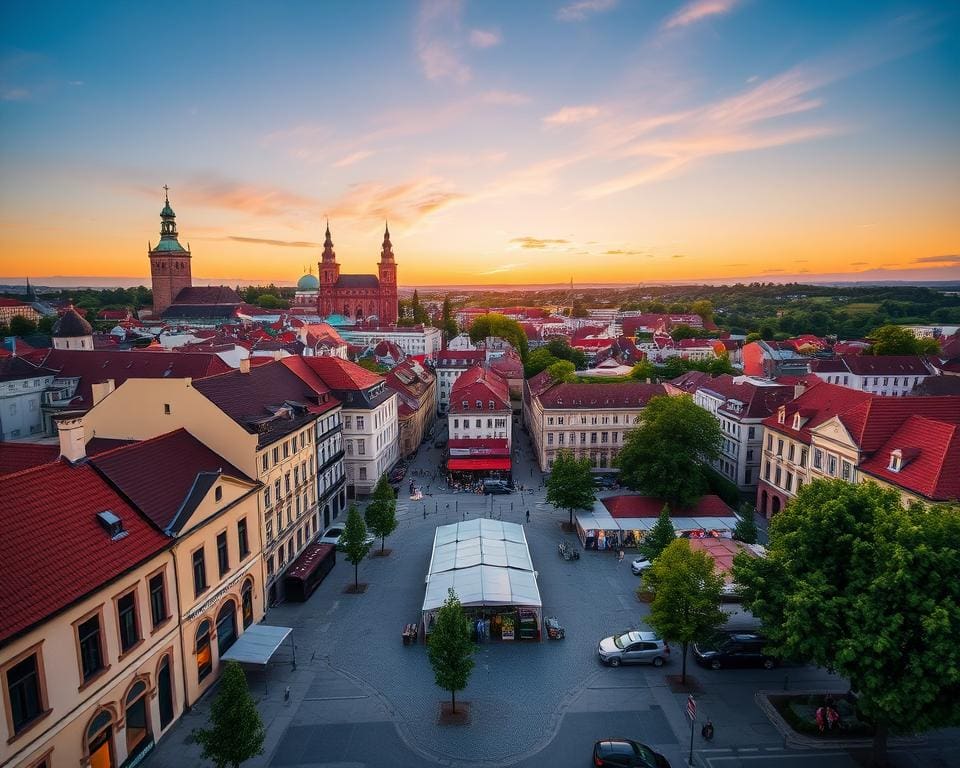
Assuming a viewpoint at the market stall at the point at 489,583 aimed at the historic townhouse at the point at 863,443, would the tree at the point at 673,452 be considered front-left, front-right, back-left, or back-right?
front-left

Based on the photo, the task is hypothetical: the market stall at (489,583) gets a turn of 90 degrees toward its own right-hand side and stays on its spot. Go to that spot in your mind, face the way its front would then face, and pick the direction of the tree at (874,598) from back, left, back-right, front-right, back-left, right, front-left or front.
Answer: back-left

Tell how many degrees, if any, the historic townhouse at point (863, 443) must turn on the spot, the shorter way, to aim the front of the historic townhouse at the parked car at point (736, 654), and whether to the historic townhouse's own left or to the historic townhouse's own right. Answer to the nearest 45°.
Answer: approximately 45° to the historic townhouse's own left

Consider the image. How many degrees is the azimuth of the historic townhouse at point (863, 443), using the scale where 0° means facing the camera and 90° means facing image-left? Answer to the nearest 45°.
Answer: approximately 45°

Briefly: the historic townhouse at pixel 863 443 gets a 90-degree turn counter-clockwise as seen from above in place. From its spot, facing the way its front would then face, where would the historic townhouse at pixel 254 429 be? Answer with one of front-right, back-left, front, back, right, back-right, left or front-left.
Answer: right

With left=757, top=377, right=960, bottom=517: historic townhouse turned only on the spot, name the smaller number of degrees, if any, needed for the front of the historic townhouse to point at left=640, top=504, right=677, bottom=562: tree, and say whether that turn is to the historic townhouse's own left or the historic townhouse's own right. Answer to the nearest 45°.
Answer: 0° — it already faces it

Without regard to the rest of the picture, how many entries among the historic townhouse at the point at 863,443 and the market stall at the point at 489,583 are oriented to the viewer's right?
0

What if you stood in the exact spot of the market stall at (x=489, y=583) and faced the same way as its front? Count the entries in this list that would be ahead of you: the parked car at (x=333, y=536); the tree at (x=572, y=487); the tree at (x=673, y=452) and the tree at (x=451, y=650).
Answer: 1

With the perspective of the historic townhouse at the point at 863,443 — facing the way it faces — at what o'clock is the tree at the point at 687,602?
The tree is roughly at 11 o'clock from the historic townhouse.

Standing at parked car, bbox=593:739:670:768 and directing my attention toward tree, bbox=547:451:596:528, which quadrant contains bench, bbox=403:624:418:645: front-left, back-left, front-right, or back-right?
front-left

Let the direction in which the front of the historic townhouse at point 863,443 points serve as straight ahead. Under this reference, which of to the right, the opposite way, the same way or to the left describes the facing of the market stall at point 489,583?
to the left

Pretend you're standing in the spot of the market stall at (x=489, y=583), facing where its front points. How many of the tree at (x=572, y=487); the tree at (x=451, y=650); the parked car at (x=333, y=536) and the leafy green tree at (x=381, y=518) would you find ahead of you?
1

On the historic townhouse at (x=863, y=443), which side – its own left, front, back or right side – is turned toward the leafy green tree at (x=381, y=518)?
front

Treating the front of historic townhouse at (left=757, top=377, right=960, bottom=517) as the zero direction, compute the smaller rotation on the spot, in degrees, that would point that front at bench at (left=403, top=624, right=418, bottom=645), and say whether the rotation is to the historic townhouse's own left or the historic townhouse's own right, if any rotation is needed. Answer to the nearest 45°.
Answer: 0° — it already faces it

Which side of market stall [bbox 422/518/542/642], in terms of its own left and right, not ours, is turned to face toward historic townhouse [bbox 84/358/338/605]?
right

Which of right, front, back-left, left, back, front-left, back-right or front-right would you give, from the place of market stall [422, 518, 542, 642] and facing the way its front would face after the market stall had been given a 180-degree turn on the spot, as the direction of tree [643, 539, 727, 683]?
back-right

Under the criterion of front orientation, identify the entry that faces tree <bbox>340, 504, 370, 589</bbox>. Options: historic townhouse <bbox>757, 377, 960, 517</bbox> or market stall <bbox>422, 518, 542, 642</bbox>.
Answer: the historic townhouse

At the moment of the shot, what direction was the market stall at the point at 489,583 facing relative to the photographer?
facing the viewer
